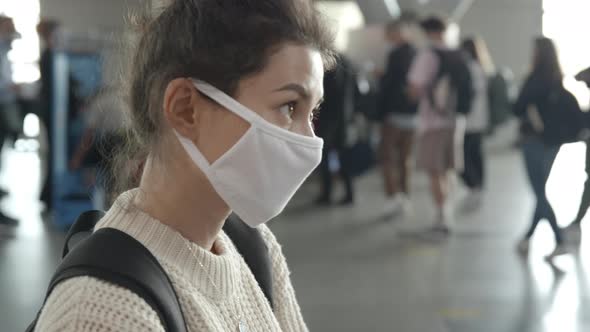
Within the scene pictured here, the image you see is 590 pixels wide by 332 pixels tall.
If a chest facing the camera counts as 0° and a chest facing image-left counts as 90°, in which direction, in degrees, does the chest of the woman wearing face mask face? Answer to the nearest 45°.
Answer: approximately 315°

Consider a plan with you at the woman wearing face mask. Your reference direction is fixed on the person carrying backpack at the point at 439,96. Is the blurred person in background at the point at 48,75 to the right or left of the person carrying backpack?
left

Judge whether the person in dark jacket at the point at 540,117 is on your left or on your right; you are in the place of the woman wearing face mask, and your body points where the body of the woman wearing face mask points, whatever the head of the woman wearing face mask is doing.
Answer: on your left

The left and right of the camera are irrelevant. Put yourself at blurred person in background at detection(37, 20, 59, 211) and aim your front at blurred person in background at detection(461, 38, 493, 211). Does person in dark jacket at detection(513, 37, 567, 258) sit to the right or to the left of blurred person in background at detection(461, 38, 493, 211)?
right
